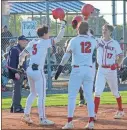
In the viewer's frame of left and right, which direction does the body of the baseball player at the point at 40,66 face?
facing away from the viewer and to the right of the viewer

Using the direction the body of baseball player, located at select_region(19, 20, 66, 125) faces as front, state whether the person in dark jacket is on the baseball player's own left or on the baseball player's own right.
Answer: on the baseball player's own left

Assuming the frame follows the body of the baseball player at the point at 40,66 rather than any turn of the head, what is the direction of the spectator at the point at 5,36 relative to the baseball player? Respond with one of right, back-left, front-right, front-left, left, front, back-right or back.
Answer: front-left

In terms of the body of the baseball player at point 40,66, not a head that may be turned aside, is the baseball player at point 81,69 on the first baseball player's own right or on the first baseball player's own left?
on the first baseball player's own right

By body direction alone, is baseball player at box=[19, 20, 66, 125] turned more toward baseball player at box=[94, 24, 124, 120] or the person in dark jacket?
the baseball player

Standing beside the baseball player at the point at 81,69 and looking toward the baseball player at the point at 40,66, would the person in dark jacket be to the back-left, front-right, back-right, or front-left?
front-right

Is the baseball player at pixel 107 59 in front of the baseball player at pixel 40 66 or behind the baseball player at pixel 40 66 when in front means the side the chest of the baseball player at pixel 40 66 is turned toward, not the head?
in front
